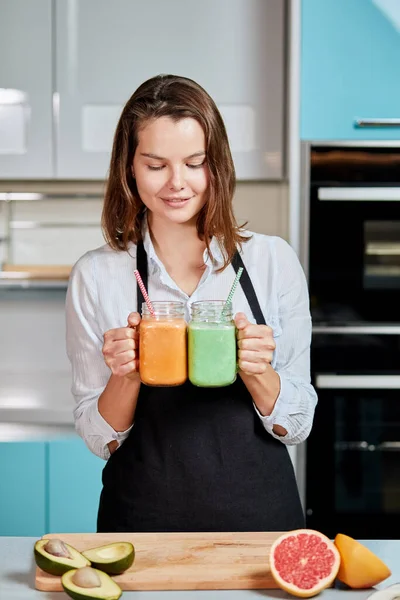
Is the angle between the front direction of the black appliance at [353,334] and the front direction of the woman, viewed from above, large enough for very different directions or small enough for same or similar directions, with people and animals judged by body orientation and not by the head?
same or similar directions

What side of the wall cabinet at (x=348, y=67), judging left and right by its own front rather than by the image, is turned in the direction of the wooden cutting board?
front

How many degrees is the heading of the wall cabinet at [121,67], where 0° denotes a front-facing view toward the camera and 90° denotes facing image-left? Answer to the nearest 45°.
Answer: approximately 0°

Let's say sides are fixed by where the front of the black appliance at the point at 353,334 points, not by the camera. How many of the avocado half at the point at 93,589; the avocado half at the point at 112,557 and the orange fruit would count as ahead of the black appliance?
3

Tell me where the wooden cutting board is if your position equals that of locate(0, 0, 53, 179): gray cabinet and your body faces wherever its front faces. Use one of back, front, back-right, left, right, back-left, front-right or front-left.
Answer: front

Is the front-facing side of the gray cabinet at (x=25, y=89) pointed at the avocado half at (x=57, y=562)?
yes

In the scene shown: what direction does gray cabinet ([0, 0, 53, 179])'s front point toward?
toward the camera

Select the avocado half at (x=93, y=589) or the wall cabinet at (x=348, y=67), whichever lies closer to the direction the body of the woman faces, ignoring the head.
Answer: the avocado half

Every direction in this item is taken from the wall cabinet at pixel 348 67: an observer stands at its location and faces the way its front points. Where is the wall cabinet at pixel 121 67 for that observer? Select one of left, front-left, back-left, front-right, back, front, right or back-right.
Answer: right

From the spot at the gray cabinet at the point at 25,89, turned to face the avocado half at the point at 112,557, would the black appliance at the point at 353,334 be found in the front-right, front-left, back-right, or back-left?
front-left

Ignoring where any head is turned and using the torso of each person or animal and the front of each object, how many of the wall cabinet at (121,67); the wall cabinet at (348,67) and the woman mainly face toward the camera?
3

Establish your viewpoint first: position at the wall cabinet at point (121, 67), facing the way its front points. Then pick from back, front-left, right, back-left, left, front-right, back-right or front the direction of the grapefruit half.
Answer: front

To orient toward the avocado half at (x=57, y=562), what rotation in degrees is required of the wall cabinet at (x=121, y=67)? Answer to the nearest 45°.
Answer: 0° — it already faces it

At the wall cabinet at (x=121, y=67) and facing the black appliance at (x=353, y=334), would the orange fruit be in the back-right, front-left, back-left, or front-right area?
front-right

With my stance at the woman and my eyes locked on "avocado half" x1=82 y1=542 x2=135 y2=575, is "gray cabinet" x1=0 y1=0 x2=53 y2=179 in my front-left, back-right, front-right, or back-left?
back-right

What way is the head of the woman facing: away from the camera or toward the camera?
toward the camera

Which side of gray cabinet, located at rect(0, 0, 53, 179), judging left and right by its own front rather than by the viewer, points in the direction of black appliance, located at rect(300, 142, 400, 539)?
left

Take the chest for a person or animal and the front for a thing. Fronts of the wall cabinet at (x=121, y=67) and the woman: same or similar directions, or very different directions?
same or similar directions

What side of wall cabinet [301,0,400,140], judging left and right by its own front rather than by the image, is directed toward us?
front
